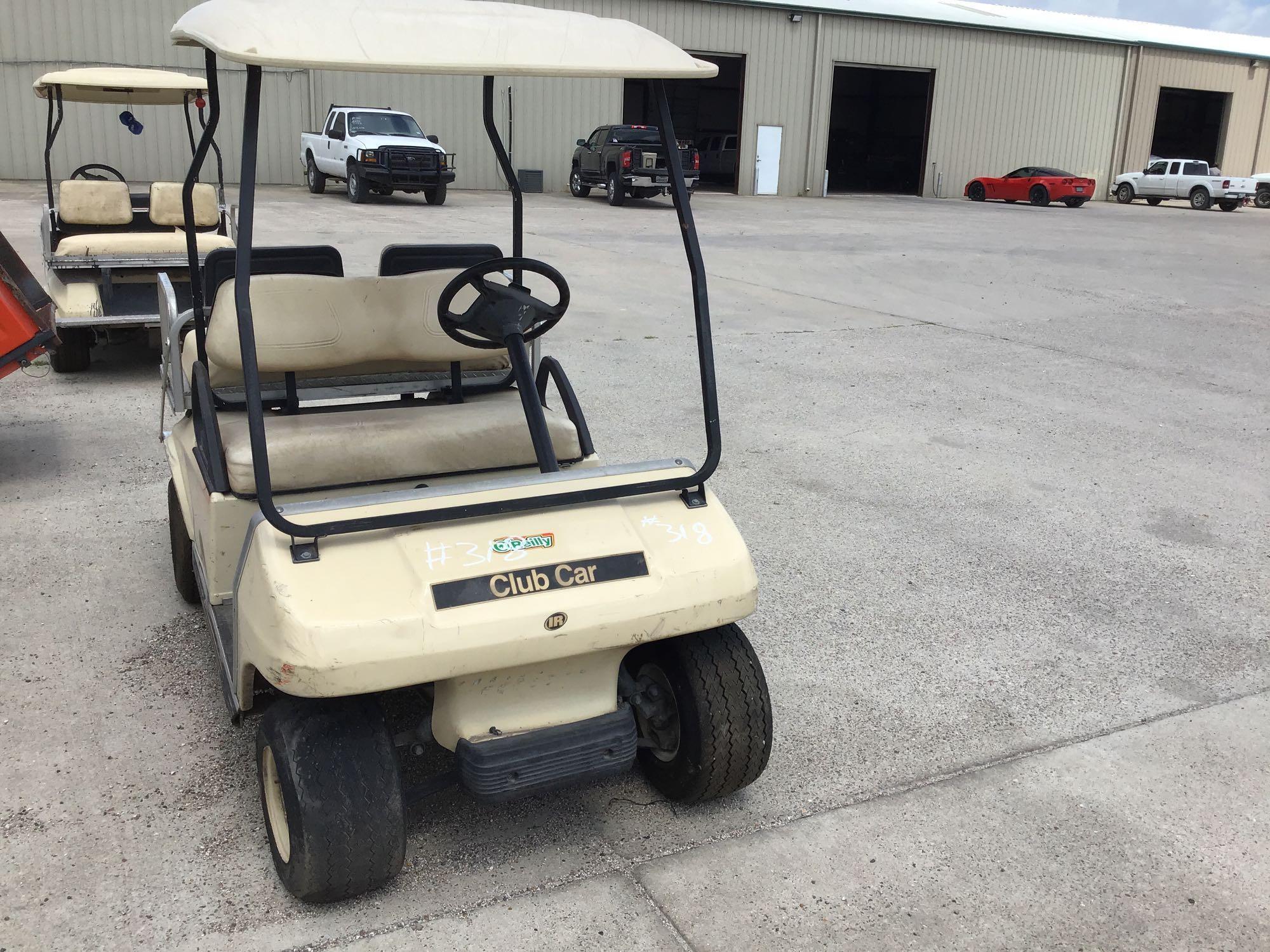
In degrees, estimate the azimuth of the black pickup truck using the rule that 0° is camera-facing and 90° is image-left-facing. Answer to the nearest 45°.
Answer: approximately 135°

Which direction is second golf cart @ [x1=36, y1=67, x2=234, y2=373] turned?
away from the camera

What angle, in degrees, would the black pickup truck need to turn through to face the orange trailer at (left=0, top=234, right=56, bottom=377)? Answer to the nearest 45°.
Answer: approximately 135° to its left

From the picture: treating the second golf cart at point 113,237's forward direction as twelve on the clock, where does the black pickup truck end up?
The black pickup truck is roughly at 1 o'clock from the second golf cart.

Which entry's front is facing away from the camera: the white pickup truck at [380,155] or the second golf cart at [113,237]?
the second golf cart

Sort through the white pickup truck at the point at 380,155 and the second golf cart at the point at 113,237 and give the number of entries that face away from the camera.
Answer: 1

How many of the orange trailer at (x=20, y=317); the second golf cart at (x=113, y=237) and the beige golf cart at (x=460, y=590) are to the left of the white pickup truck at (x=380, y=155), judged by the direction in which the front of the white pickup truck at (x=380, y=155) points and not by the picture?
0

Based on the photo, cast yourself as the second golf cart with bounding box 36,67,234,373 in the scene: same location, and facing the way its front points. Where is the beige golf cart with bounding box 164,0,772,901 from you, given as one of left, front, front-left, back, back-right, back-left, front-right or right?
back

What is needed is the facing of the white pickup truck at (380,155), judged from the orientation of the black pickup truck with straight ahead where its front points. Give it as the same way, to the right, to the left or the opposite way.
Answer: the opposite way

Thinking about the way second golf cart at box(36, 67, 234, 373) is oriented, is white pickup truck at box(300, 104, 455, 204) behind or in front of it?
in front

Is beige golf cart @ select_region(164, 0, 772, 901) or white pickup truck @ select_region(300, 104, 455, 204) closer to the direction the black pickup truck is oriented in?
the white pickup truck
